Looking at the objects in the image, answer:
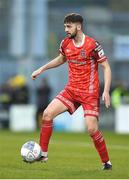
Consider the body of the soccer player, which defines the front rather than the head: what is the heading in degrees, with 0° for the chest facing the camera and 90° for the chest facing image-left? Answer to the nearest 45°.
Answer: approximately 45°

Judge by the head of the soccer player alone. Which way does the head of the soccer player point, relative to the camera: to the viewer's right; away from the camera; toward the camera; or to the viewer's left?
to the viewer's left
